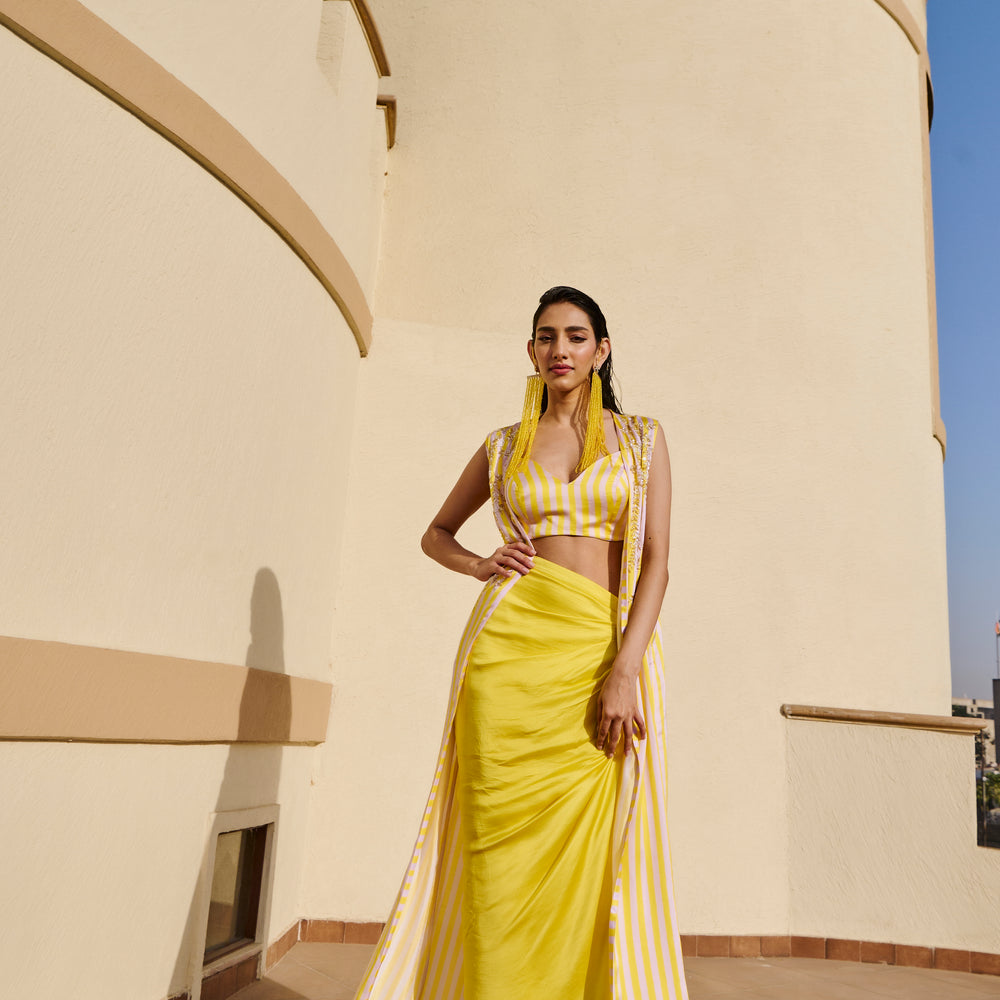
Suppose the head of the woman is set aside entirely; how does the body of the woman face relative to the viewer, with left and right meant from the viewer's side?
facing the viewer

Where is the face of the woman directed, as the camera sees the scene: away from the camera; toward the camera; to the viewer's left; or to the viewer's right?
toward the camera
